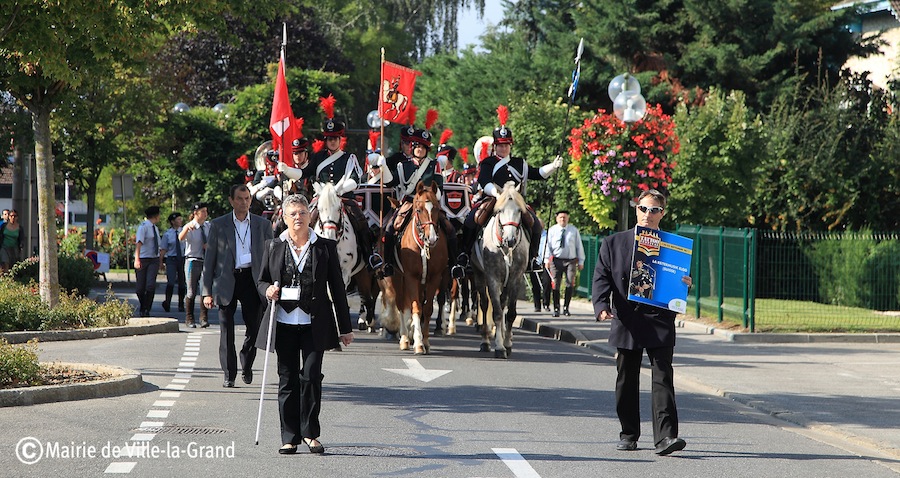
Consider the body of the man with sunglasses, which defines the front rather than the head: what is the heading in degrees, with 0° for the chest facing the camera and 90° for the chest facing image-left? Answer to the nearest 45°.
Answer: approximately 0°

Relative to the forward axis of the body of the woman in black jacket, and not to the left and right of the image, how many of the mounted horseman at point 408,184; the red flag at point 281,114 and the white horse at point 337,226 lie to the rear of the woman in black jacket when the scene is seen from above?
3

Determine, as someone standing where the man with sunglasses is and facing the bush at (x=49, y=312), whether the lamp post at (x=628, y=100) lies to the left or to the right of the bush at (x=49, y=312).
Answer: right

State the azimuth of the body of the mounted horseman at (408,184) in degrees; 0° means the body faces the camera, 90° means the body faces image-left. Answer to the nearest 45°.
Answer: approximately 0°

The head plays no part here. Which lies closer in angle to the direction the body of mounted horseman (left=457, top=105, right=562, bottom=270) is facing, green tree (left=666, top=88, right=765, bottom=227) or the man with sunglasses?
the man with sunglasses
